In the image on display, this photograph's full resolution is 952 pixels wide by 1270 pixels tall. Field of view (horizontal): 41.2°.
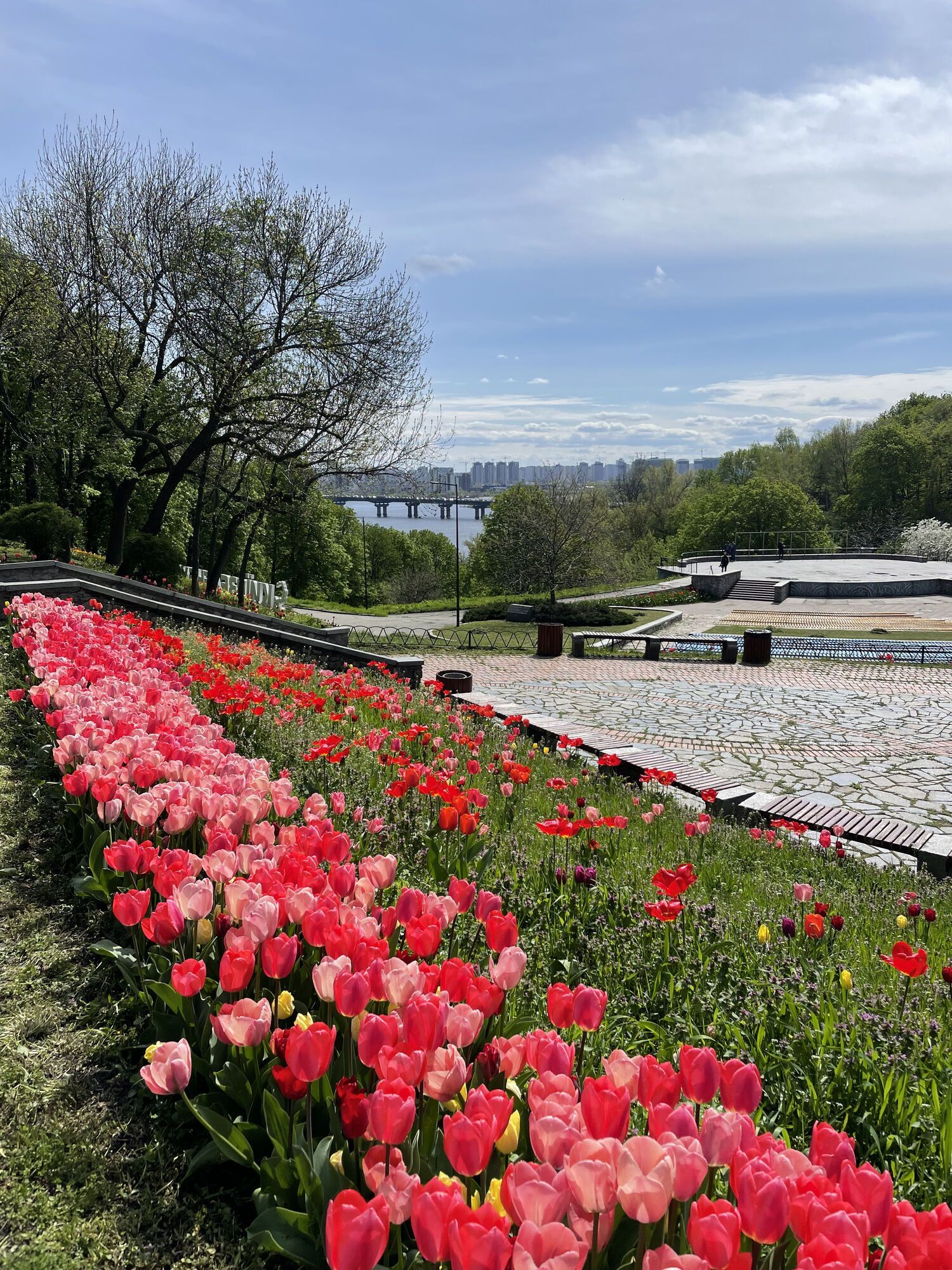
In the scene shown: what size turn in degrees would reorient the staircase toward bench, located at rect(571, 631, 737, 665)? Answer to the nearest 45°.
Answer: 0° — it already faces it

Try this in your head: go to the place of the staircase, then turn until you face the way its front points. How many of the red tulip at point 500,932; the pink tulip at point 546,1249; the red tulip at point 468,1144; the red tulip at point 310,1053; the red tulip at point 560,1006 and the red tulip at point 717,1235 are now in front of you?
6

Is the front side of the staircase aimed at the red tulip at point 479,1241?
yes

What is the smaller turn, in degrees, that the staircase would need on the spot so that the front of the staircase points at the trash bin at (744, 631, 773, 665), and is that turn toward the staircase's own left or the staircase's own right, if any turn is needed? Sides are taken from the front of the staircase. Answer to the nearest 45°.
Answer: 0° — it already faces it

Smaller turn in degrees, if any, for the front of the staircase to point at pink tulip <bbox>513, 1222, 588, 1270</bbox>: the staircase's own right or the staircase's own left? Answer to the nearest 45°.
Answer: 0° — it already faces it

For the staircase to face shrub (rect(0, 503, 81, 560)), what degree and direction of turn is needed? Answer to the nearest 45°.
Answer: approximately 45° to its right

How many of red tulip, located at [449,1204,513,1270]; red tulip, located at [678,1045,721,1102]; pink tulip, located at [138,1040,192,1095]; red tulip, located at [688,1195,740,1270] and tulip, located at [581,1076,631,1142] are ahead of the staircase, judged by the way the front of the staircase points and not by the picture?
5

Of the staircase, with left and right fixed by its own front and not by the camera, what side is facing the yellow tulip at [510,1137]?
front

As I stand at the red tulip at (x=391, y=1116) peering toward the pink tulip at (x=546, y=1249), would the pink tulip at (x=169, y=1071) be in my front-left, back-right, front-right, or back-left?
back-right

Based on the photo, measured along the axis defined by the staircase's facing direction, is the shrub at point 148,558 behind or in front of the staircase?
in front

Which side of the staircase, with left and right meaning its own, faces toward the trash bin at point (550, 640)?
front

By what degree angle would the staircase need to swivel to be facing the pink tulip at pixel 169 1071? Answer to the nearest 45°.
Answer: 0° — it already faces it

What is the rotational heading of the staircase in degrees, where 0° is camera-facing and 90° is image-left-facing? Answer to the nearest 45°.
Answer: approximately 0°

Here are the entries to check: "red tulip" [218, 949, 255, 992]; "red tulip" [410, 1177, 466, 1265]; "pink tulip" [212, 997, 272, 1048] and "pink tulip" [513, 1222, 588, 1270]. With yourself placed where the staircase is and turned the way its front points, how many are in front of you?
4

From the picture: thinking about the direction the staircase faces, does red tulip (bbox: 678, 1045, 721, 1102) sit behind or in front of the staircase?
in front
